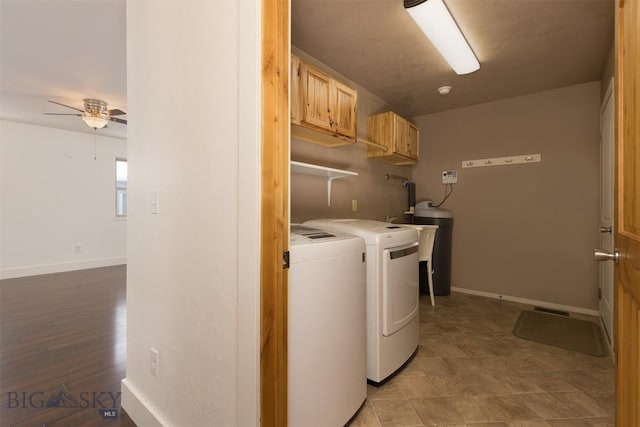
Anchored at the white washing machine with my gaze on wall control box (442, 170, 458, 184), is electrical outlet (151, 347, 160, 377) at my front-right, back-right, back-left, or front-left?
back-left

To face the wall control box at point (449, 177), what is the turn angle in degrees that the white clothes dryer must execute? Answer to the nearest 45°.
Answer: approximately 90° to its left

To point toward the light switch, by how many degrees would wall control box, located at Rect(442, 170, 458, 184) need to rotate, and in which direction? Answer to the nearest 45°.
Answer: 0° — it already faces it

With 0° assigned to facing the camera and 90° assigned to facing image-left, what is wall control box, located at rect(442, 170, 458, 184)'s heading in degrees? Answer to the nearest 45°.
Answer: approximately 0°

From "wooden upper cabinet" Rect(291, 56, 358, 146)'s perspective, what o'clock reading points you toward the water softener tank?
The water softener tank is roughly at 9 o'clock from the wooden upper cabinet.

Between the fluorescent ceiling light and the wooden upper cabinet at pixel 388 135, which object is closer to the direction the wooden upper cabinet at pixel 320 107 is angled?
the fluorescent ceiling light
